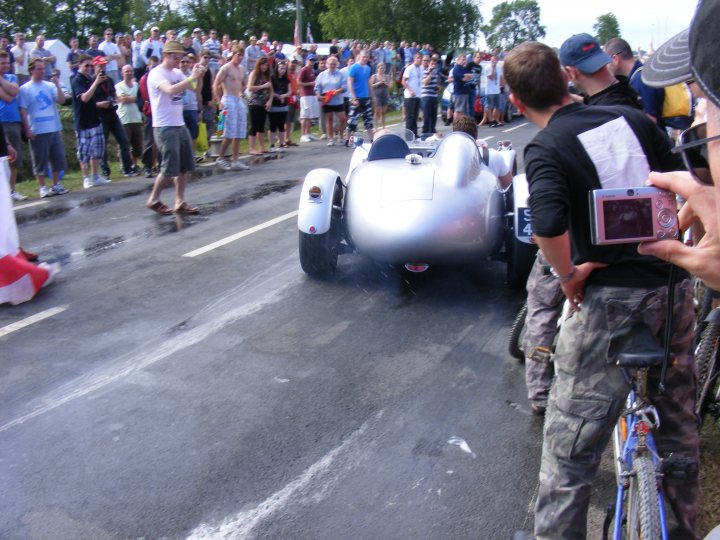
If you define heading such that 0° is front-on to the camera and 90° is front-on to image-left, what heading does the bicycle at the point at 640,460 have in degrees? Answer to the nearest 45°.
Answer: approximately 180°

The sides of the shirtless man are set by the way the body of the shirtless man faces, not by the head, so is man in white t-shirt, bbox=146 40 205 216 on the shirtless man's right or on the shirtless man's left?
on the shirtless man's right

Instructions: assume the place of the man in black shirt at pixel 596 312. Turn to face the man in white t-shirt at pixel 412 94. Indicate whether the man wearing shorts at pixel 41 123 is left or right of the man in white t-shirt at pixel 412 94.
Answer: left

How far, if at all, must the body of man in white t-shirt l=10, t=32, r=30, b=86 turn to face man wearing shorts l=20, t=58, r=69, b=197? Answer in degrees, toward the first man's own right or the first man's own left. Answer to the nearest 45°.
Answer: approximately 45° to the first man's own right

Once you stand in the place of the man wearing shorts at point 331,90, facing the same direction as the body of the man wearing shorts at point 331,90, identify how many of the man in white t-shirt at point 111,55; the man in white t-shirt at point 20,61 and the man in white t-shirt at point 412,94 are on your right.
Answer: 2

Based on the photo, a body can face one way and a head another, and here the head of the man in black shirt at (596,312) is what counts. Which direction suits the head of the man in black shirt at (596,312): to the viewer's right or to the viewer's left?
to the viewer's left

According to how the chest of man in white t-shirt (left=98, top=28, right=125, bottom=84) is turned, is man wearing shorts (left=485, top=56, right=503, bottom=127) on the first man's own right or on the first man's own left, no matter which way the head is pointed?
on the first man's own left

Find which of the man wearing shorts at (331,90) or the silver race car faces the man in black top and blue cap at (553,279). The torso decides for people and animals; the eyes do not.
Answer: the man wearing shorts
